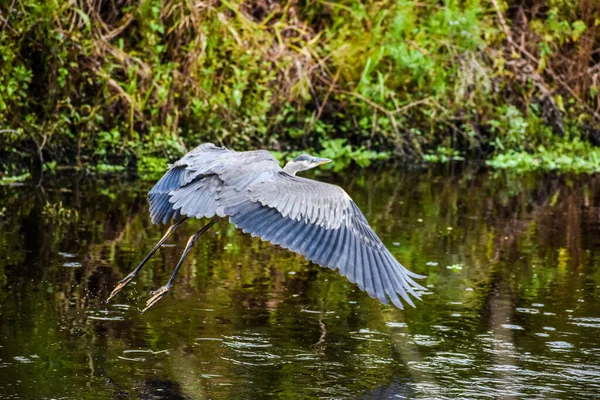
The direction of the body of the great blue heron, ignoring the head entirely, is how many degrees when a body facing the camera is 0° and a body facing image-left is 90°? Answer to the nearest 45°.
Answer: approximately 225°
